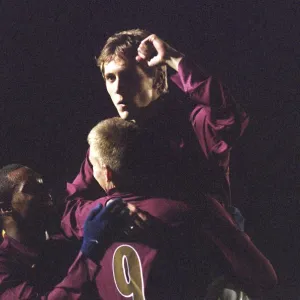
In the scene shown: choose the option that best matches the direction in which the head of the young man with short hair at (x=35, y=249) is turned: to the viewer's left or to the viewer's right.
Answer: to the viewer's right

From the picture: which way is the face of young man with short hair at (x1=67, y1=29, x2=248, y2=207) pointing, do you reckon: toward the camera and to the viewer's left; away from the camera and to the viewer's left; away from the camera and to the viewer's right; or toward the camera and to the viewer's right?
toward the camera and to the viewer's left

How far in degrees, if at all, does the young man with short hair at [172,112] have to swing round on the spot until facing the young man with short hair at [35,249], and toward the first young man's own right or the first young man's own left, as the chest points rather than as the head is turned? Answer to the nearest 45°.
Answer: approximately 45° to the first young man's own right

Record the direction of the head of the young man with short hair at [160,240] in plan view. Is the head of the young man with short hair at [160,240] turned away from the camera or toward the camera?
away from the camera

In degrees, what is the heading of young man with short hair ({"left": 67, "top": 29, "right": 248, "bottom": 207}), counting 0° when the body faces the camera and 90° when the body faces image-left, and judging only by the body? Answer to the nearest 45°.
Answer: approximately 45°
